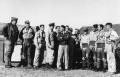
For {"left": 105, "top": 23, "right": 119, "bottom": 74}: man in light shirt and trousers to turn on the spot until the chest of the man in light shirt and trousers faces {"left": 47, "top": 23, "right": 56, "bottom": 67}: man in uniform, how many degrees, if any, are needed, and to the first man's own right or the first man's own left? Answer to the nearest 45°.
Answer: approximately 45° to the first man's own right

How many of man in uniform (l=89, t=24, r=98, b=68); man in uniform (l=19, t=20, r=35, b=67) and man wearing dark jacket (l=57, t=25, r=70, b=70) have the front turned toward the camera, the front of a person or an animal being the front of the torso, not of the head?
3

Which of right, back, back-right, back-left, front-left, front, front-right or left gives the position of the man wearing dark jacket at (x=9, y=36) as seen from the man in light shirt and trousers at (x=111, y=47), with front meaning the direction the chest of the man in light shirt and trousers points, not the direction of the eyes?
front-right

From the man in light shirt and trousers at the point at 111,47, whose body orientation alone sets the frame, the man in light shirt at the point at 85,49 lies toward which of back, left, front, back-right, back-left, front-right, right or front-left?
right

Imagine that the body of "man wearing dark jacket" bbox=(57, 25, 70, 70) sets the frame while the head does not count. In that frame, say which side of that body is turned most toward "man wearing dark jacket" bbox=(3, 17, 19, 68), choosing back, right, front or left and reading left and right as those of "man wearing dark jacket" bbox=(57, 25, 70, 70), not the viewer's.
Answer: right

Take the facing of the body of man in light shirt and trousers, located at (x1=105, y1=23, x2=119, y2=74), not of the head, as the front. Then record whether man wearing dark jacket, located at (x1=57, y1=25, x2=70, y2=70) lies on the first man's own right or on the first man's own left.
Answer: on the first man's own right

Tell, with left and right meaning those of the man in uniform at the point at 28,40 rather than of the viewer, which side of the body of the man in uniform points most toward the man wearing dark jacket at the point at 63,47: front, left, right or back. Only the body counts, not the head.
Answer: left

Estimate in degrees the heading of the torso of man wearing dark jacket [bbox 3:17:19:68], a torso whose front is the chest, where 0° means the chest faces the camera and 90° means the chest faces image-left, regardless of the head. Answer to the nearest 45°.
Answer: approximately 315°

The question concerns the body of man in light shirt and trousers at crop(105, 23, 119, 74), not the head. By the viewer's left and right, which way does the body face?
facing the viewer and to the left of the viewer

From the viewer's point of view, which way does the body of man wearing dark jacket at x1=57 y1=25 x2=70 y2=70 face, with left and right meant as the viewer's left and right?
facing the viewer

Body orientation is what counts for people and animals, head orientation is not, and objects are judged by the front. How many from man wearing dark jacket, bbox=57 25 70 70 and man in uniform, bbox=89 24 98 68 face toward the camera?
2

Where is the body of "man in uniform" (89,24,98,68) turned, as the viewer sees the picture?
toward the camera

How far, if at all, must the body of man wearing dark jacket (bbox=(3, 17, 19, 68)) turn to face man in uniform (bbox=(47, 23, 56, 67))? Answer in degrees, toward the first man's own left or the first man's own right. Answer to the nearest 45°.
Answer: approximately 45° to the first man's own left
